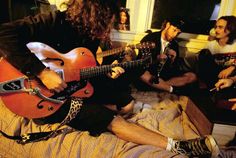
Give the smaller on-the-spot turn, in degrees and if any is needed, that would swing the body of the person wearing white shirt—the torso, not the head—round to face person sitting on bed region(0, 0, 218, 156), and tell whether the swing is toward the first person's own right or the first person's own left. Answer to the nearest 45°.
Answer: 0° — they already face them

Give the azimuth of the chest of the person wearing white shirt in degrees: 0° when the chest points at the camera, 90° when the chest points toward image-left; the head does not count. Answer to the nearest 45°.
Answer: approximately 45°

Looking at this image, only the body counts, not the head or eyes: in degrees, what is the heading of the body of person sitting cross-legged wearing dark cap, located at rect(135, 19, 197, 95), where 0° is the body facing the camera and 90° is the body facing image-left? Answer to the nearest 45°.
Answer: approximately 0°

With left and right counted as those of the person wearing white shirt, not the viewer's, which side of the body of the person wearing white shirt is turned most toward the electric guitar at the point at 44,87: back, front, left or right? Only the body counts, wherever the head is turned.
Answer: front

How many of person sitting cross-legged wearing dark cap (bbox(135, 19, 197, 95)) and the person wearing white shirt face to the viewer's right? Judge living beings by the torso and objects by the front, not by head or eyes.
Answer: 0

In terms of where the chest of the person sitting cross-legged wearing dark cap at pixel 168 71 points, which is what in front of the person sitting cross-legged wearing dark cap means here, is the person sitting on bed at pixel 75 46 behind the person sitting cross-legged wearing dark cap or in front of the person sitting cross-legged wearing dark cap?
in front

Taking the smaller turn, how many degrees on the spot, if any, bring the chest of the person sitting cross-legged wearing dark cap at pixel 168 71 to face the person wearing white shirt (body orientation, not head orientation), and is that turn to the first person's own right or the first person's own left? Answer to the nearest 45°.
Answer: approximately 90° to the first person's own left

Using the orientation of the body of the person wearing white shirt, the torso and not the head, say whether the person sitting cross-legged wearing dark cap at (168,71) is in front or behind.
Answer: in front

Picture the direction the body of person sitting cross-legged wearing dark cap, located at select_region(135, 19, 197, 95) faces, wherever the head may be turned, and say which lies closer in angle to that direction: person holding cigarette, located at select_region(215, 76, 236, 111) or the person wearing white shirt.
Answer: the person holding cigarette

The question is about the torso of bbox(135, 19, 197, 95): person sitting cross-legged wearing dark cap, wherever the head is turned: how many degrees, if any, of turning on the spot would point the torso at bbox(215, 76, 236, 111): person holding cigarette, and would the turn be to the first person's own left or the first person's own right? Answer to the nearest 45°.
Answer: approximately 45° to the first person's own left

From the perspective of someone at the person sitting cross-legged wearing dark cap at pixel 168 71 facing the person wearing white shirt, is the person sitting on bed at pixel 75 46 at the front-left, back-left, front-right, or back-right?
back-right
